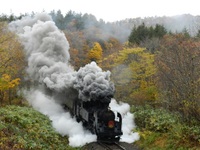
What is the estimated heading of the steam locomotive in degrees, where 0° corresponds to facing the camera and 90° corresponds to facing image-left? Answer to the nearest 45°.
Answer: approximately 315°
